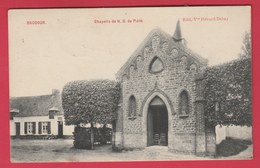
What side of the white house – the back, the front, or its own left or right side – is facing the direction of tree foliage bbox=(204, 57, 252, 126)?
left

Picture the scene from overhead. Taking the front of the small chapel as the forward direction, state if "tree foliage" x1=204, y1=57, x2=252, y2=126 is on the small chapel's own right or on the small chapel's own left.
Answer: on the small chapel's own left

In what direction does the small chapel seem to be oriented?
toward the camera

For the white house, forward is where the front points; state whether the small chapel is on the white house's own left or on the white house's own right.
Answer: on the white house's own left

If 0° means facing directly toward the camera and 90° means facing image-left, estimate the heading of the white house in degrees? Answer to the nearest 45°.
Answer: approximately 0°

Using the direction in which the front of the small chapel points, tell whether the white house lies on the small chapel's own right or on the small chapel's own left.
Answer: on the small chapel's own right

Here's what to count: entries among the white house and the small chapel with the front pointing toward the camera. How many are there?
2

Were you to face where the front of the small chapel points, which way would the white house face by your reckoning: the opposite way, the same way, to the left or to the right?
the same way
